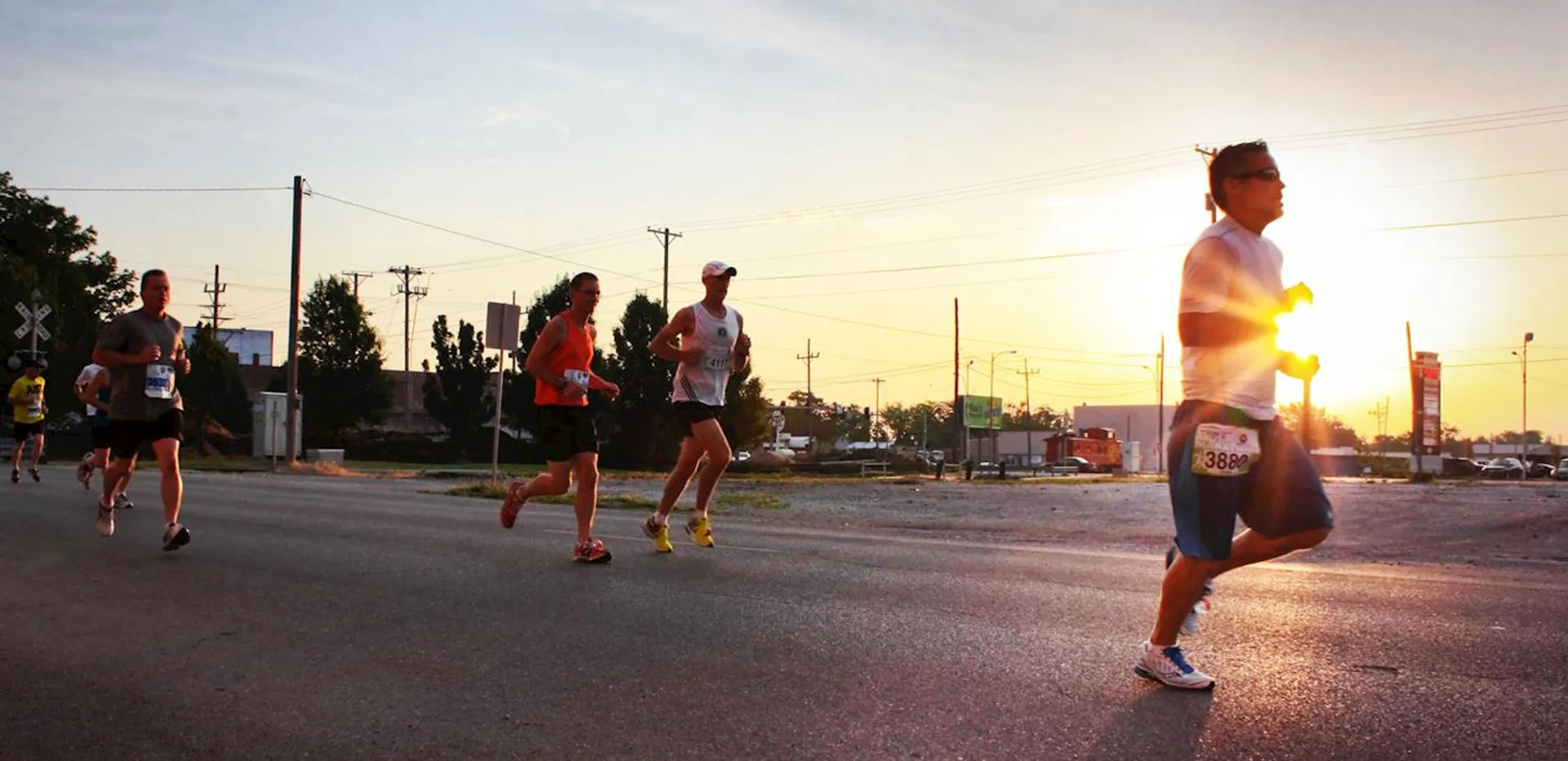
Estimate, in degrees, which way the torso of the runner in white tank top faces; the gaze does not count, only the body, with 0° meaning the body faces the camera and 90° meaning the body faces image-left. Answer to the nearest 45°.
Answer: approximately 315°

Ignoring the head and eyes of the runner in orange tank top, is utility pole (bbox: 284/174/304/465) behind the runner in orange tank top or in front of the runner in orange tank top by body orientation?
behind

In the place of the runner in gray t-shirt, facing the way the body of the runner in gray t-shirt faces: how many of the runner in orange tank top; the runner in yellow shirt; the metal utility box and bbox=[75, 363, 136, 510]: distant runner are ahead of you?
1

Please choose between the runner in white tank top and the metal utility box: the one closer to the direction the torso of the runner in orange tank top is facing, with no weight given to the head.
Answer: the runner in white tank top

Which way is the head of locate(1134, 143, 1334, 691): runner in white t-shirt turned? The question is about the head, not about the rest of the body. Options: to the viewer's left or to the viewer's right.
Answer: to the viewer's right

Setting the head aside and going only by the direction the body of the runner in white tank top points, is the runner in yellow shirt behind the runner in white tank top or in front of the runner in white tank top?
behind

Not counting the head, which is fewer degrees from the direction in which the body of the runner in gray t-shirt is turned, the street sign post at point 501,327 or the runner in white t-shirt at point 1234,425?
the runner in white t-shirt

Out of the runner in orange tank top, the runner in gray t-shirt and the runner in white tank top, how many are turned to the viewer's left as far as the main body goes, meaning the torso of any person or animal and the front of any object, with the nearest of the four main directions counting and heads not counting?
0

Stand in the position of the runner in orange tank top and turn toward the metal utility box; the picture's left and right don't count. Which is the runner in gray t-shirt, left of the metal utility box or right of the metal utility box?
left

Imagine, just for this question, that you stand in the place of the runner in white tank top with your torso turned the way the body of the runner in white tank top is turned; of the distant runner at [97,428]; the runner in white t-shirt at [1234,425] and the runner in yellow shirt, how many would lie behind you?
2
